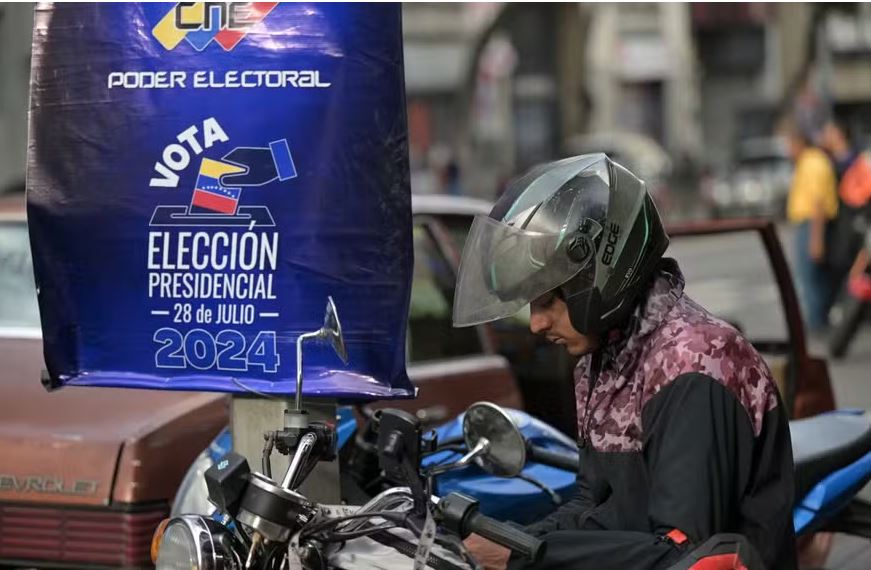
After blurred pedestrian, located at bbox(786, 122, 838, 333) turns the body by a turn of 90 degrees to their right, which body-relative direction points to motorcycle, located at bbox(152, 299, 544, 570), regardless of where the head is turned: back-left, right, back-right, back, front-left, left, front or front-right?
back

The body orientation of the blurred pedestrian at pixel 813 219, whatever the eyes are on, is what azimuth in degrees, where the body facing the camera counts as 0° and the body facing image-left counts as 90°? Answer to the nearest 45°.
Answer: approximately 90°

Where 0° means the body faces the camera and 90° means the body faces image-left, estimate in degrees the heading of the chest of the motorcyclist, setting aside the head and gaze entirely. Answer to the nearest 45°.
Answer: approximately 90°

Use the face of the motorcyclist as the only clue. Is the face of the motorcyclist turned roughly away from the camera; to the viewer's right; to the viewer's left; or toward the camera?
to the viewer's left

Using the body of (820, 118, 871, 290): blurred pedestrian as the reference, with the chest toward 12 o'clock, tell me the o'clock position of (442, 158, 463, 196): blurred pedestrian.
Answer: (442, 158, 463, 196): blurred pedestrian is roughly at 2 o'clock from (820, 118, 871, 290): blurred pedestrian.

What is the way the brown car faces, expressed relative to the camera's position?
facing away from the viewer and to the right of the viewer

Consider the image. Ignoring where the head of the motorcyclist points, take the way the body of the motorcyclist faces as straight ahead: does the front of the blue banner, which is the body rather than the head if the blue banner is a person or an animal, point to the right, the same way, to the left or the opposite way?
to the left
